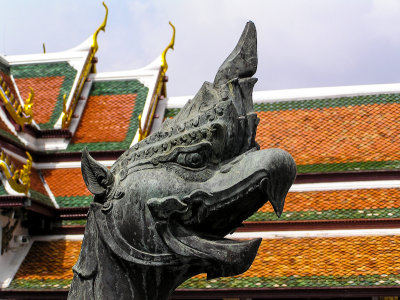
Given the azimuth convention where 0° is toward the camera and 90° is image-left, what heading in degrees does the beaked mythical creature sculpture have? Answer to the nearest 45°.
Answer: approximately 270°

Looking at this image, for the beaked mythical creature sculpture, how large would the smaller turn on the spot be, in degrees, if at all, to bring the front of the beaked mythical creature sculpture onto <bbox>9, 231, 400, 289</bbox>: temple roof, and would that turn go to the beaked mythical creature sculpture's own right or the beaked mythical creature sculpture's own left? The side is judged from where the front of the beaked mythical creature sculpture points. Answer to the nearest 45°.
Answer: approximately 90° to the beaked mythical creature sculpture's own left

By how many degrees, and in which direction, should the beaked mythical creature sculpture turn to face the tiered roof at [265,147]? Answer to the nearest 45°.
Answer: approximately 90° to its left

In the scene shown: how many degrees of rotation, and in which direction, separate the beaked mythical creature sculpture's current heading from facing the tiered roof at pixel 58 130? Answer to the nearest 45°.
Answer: approximately 90° to its left

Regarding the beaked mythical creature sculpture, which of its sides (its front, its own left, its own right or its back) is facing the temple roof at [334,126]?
left
